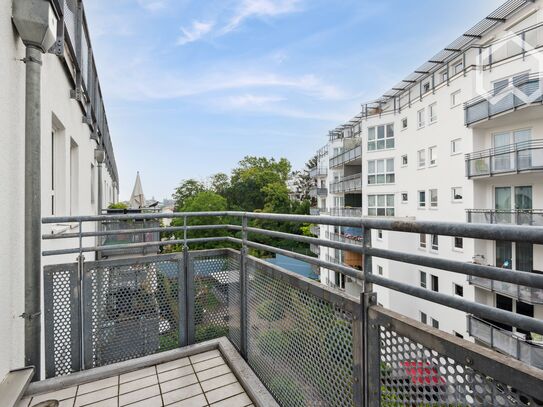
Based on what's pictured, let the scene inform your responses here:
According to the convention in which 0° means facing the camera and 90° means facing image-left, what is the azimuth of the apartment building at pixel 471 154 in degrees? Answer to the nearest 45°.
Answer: approximately 45°
